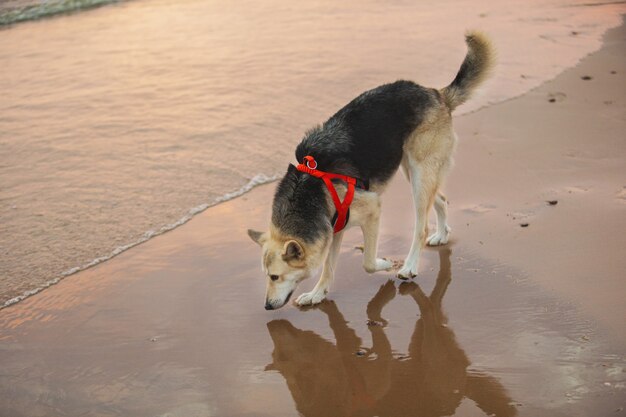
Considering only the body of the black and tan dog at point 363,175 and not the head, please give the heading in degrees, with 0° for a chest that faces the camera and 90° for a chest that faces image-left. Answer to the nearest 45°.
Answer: approximately 45°
